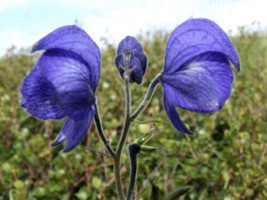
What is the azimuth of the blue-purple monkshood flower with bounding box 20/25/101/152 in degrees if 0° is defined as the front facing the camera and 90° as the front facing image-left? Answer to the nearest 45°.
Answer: approximately 90°

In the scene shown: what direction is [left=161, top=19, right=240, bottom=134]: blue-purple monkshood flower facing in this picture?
to the viewer's right
